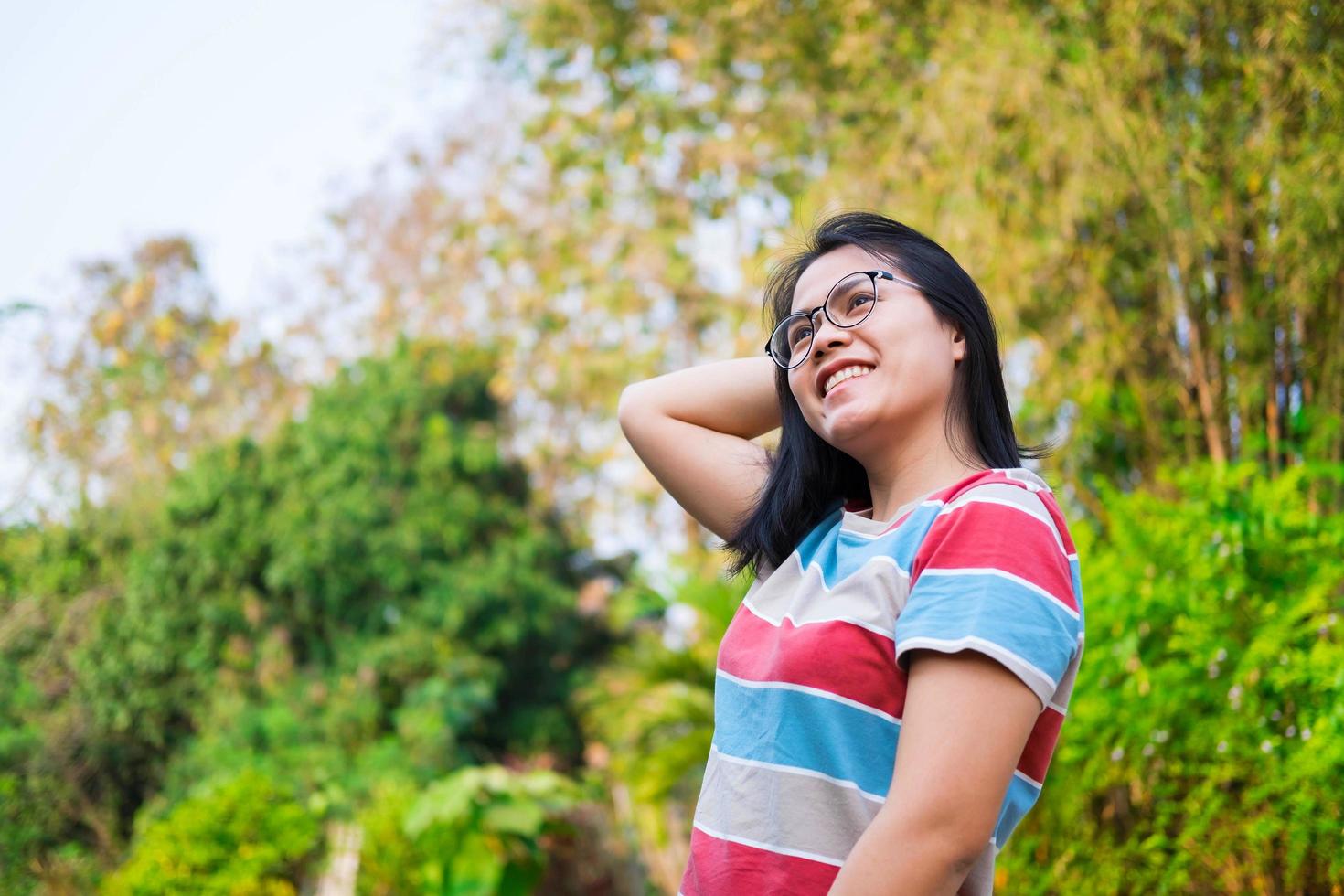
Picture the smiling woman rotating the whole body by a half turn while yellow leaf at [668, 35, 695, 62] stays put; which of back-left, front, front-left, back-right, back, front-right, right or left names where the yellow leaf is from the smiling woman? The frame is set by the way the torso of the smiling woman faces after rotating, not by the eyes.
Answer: front-left

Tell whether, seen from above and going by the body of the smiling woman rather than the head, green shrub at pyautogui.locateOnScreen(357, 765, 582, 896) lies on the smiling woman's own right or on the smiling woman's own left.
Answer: on the smiling woman's own right

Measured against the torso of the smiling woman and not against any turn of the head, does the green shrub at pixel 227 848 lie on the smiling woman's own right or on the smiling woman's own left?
on the smiling woman's own right

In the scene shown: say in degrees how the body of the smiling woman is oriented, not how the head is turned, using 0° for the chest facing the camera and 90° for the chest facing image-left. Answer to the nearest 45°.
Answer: approximately 45°
